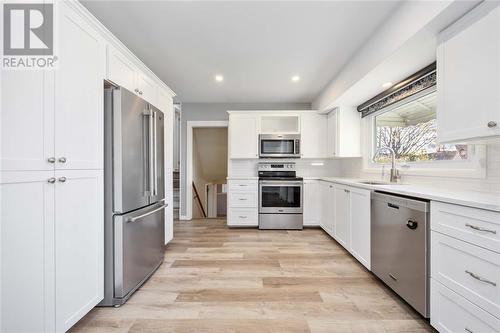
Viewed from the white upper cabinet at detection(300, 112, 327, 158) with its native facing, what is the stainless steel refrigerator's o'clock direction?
The stainless steel refrigerator is roughly at 1 o'clock from the white upper cabinet.

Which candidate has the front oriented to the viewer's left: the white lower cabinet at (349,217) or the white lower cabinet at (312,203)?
the white lower cabinet at (349,217)

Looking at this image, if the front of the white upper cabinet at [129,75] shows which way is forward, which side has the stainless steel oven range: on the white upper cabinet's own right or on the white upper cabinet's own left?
on the white upper cabinet's own left

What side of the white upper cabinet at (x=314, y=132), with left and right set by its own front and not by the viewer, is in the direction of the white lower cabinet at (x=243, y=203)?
right

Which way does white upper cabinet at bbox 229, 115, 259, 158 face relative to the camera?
toward the camera

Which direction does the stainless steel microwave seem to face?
toward the camera

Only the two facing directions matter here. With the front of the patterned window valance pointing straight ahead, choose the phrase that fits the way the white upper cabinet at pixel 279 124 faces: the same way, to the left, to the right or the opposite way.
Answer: to the left

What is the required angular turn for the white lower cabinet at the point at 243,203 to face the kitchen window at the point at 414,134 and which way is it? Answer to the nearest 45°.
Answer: approximately 45° to its left

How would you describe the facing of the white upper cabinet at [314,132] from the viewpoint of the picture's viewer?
facing the viewer

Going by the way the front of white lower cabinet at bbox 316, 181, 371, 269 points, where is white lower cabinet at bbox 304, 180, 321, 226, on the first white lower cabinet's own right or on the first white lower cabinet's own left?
on the first white lower cabinet's own right

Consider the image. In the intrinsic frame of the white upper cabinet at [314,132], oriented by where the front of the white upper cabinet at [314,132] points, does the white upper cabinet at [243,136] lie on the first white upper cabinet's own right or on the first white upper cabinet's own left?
on the first white upper cabinet's own right

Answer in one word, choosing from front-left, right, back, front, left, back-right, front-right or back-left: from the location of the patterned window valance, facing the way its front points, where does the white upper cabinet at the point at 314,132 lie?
right
